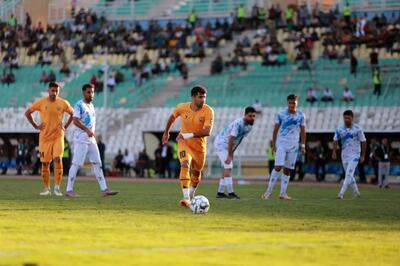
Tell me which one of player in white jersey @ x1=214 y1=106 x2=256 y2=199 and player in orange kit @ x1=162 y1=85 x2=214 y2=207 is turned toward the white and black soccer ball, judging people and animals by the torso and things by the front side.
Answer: the player in orange kit

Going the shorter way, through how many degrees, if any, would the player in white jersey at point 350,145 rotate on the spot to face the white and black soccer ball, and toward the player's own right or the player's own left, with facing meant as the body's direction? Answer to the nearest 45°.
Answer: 0° — they already face it

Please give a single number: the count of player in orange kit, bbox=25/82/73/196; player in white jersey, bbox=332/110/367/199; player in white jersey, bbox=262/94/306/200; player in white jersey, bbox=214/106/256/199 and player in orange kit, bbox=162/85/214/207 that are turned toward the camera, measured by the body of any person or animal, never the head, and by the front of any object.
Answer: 4

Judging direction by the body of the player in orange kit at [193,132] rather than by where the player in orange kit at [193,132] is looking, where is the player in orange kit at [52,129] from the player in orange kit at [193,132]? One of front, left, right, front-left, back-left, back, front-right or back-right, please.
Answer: back-right

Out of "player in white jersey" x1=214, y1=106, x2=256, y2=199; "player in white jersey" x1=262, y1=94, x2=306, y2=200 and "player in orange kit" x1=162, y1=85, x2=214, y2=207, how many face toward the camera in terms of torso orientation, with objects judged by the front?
2

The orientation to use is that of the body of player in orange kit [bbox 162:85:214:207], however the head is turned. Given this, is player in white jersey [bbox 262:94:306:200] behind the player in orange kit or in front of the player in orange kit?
behind
